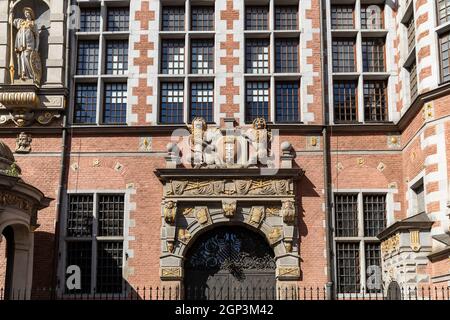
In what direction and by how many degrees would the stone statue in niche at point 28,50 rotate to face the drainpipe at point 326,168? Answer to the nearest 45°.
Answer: approximately 90° to its left

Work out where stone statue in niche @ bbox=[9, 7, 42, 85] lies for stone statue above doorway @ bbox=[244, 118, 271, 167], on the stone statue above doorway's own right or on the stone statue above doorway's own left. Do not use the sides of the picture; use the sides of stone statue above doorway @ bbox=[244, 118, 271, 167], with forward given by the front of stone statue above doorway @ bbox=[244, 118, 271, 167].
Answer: on the stone statue above doorway's own right

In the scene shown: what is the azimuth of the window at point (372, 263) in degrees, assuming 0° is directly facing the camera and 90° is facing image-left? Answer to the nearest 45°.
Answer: approximately 0°

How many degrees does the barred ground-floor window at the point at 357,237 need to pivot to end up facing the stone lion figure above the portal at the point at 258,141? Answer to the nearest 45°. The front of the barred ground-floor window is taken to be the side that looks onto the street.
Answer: approximately 90° to its right

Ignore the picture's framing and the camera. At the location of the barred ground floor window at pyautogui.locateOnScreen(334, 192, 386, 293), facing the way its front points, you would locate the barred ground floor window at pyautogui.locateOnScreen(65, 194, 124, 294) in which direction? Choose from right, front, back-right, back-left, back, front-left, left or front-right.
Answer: right

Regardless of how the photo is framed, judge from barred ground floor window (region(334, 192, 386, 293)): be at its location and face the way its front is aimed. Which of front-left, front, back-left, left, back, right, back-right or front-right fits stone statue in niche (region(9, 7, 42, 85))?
right

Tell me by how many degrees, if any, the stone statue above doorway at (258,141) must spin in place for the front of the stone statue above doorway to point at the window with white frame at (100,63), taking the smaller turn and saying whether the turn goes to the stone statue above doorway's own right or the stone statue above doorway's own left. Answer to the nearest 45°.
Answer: approximately 90° to the stone statue above doorway's own right

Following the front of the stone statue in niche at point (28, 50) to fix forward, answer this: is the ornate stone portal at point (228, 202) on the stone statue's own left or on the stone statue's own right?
on the stone statue's own left

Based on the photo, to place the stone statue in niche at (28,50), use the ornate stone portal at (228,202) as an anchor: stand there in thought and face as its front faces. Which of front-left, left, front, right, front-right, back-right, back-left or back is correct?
right
